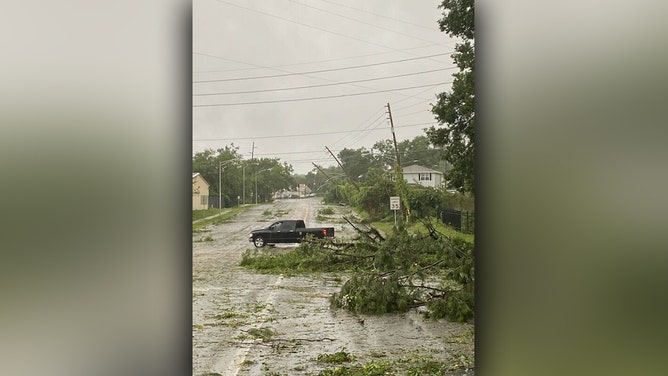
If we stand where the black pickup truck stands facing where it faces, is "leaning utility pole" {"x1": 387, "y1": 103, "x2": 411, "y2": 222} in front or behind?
behind

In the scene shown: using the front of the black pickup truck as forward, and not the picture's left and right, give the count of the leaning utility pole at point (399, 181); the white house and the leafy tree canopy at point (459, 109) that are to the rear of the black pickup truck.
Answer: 3

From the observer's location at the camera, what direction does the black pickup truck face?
facing to the left of the viewer

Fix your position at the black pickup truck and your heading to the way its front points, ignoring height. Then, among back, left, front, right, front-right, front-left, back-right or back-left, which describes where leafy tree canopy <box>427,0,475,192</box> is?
back
